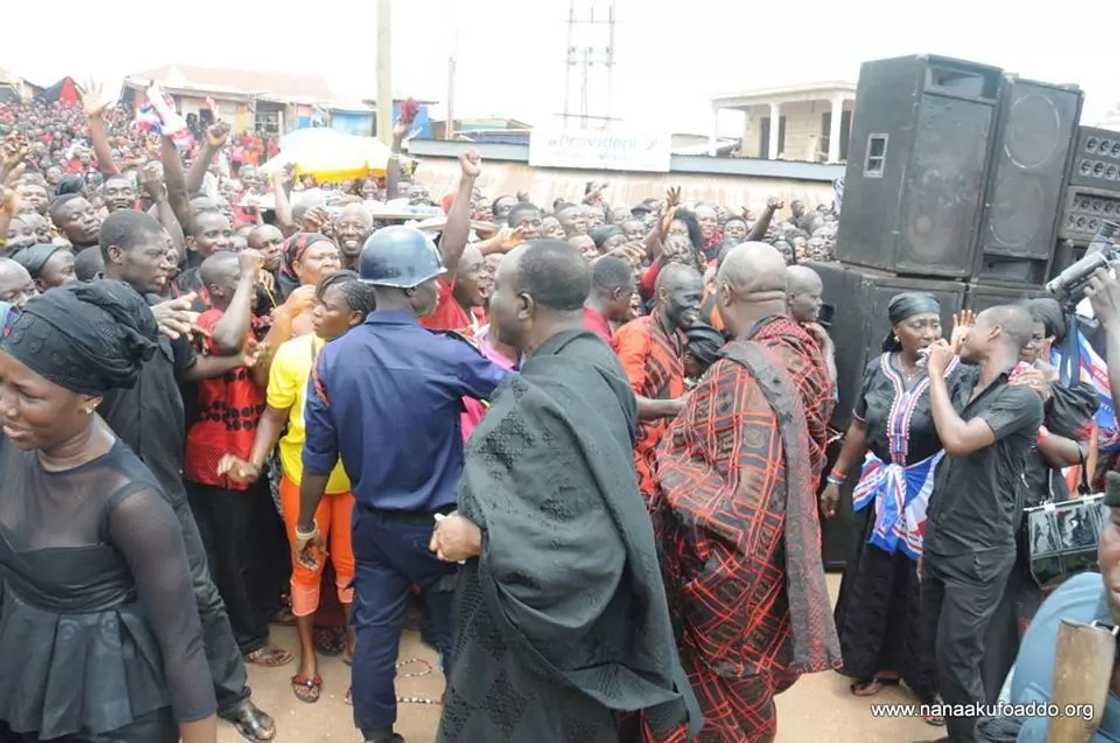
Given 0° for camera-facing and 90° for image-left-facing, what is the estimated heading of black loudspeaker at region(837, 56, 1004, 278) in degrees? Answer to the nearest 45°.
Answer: approximately 315°

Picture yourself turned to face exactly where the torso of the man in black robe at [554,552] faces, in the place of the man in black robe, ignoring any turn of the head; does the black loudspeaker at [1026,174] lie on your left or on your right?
on your right

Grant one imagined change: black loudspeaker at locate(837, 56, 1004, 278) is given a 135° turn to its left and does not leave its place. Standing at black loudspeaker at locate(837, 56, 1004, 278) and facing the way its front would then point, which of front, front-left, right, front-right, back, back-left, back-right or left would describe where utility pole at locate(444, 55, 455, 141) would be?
front-left

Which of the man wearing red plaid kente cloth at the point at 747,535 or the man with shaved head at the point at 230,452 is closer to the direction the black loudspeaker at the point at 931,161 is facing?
the man wearing red plaid kente cloth

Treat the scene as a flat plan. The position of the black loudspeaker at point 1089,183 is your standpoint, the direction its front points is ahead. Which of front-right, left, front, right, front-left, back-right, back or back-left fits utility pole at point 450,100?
back-right

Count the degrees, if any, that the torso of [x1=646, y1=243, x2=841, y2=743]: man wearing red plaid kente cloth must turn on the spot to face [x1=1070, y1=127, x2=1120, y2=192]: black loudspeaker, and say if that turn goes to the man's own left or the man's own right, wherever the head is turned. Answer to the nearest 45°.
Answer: approximately 90° to the man's own right

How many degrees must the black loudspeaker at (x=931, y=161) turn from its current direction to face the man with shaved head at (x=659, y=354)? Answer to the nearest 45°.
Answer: approximately 90° to its right

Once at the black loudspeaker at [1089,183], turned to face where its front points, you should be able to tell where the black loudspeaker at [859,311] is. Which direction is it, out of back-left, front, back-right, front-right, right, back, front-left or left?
front-right

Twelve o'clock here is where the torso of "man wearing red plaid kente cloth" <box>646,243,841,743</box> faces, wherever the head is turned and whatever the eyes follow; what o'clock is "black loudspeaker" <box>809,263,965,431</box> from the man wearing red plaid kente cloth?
The black loudspeaker is roughly at 2 o'clock from the man wearing red plaid kente cloth.
